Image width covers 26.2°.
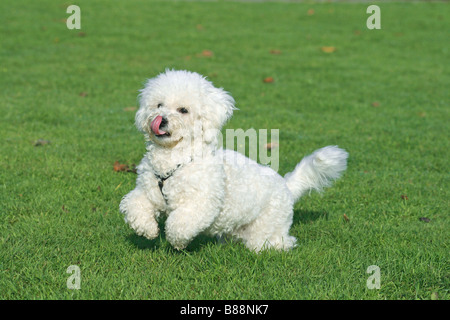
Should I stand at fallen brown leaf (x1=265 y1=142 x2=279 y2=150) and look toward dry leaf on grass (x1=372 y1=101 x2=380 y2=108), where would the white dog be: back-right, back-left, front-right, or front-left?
back-right

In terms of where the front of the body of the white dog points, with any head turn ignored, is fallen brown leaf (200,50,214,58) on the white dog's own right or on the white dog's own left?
on the white dog's own right

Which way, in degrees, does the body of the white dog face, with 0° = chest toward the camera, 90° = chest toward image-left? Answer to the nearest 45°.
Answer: approximately 45°

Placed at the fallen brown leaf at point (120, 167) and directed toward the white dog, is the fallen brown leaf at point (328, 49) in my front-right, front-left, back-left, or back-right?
back-left

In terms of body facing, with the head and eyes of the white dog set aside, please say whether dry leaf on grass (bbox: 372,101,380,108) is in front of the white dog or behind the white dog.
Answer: behind

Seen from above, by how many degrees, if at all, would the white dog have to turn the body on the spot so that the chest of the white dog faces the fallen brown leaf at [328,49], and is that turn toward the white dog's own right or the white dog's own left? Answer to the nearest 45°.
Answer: approximately 135° to the white dog's own right

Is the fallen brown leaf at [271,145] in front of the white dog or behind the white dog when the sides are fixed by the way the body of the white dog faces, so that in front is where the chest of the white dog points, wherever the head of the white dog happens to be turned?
behind
